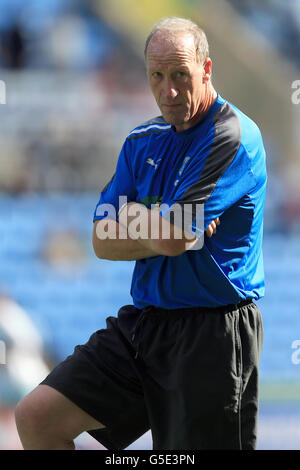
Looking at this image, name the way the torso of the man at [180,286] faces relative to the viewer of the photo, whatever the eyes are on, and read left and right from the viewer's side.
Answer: facing the viewer and to the left of the viewer
